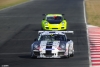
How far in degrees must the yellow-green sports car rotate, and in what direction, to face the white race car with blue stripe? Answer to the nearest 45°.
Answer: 0° — it already faces it

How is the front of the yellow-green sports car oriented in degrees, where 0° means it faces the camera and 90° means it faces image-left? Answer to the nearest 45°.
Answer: approximately 0°

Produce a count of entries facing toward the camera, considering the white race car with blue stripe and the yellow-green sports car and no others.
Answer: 2

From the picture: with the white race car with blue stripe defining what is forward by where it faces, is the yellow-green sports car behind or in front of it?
behind
